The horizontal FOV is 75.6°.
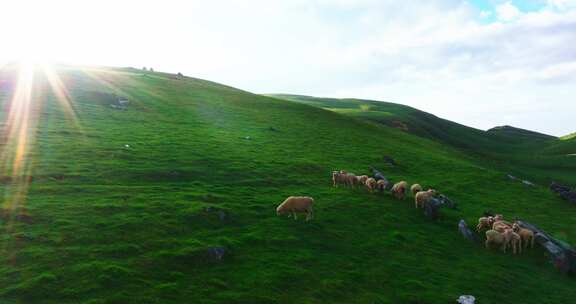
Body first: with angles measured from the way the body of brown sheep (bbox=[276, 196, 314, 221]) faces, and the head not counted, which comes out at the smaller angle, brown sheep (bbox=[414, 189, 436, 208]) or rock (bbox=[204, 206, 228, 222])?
the rock

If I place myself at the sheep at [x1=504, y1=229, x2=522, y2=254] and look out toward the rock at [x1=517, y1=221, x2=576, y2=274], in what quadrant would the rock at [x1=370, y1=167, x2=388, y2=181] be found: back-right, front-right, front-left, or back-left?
back-left

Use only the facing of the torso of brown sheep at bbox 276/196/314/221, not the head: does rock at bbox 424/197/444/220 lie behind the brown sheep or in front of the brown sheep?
behind

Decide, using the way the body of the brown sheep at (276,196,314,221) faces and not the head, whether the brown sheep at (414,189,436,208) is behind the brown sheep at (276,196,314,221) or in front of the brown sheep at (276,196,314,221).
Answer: behind

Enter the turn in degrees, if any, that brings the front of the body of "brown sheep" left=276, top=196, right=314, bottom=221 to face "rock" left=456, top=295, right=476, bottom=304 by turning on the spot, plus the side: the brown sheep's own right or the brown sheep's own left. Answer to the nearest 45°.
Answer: approximately 135° to the brown sheep's own left

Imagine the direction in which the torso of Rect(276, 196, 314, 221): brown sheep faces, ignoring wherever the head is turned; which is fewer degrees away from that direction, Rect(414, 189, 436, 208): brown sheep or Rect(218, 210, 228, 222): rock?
the rock

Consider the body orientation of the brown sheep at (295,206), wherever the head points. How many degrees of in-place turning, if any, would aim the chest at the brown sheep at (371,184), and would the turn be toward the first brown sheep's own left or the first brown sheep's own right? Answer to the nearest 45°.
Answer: approximately 135° to the first brown sheep's own right

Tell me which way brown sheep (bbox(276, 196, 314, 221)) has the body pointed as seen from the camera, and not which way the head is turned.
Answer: to the viewer's left

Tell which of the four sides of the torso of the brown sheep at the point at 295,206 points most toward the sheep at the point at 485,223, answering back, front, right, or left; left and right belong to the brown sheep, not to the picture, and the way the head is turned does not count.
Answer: back

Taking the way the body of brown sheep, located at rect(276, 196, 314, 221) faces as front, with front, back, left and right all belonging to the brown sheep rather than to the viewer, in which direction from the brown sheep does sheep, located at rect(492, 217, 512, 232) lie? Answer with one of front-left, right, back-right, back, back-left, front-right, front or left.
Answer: back

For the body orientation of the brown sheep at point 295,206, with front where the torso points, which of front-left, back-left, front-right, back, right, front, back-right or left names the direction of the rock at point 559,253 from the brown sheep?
back

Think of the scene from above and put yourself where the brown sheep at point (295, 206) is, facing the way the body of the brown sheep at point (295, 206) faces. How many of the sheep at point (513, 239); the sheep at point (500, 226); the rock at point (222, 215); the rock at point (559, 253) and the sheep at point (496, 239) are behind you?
4
